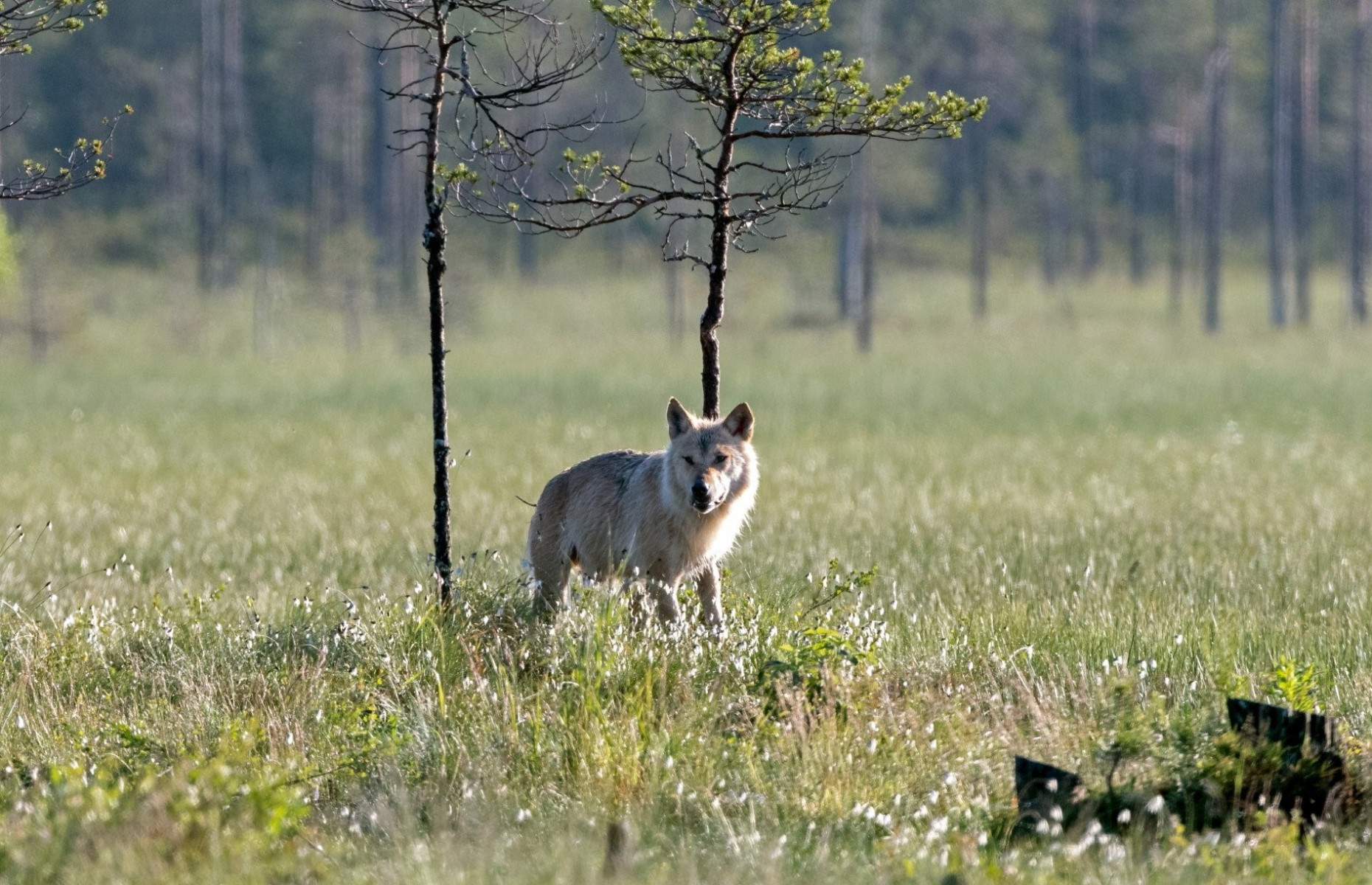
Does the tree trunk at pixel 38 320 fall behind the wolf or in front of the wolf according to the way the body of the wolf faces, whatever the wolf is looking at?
behind

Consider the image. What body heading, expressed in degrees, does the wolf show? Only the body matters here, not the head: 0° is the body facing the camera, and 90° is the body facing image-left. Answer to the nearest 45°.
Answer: approximately 315°
